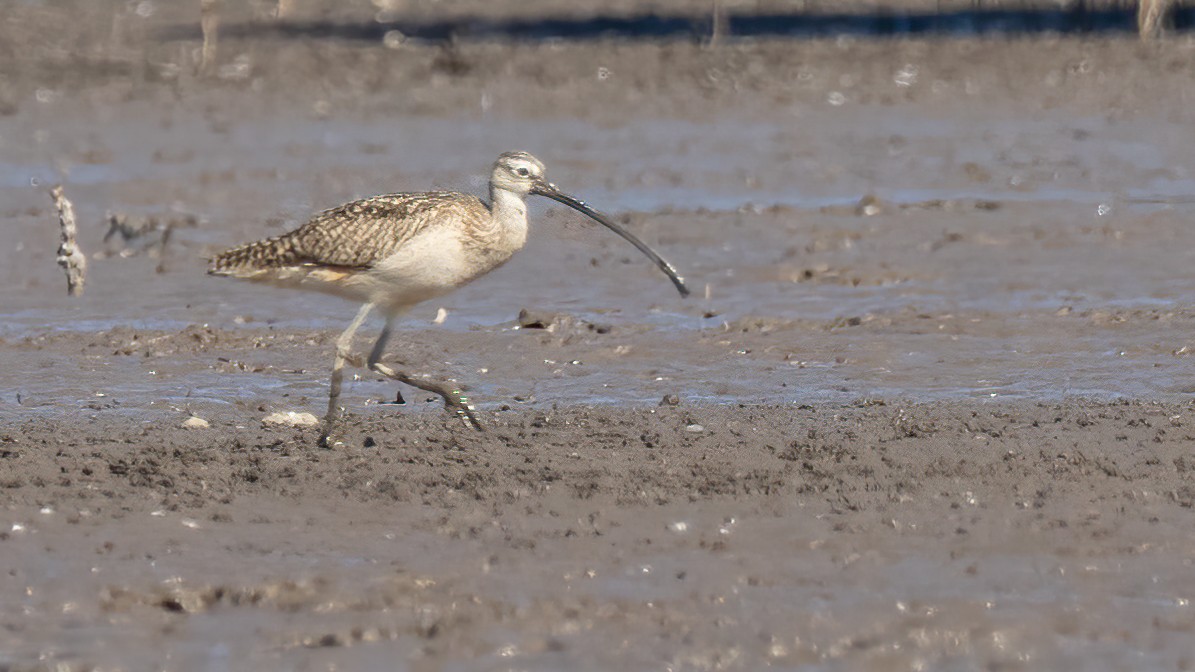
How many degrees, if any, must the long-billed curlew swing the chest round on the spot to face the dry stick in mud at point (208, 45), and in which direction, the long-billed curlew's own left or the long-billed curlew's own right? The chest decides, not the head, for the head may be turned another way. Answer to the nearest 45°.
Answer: approximately 90° to the long-billed curlew's own left

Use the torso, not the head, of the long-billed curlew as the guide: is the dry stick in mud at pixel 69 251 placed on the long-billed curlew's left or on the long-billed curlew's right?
on the long-billed curlew's left

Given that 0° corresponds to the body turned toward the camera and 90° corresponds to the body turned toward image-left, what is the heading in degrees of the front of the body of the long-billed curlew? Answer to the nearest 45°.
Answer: approximately 270°

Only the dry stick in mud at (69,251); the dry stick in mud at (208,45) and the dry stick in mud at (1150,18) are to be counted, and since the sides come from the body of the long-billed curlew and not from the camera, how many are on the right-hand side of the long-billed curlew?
0

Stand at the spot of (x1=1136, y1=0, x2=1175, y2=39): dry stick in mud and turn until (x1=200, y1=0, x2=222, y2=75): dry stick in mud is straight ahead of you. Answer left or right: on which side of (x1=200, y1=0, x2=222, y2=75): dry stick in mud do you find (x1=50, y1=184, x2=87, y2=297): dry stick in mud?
left

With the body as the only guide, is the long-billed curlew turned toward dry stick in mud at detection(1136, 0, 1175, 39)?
no

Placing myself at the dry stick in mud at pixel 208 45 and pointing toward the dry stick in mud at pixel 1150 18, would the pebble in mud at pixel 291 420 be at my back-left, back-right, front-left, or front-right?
front-right

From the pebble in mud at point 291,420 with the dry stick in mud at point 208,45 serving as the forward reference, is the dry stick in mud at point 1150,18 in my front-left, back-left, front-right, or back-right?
front-right

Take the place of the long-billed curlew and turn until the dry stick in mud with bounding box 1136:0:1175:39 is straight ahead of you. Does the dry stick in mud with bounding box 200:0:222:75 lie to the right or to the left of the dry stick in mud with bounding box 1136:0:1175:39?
left

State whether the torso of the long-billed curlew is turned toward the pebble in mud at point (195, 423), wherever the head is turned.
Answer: no

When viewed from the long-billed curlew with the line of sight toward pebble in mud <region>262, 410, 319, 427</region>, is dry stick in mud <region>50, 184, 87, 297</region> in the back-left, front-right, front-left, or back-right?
front-right
